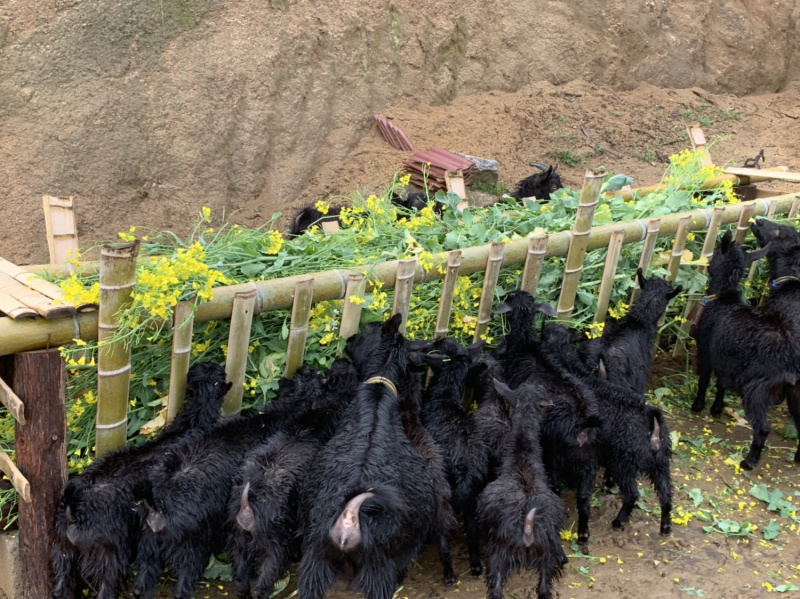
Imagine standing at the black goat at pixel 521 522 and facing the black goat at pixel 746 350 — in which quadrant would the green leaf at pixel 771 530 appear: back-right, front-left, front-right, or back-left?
front-right

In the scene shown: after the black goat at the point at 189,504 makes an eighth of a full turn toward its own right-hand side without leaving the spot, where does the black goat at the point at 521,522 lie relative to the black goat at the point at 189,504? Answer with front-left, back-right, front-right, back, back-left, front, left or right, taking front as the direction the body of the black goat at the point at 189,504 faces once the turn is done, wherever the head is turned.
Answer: front

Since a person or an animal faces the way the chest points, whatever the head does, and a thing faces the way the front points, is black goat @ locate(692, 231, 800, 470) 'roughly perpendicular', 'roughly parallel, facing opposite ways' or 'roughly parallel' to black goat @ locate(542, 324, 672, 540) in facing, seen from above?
roughly parallel

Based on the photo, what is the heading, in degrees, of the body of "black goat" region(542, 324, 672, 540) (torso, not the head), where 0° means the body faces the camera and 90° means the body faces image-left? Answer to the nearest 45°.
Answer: approximately 135°

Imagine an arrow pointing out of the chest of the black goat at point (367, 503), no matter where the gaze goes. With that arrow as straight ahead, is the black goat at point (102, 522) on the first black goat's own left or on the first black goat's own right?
on the first black goat's own left

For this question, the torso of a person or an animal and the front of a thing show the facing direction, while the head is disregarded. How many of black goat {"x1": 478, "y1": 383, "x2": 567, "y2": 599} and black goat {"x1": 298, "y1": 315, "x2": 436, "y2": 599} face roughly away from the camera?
2

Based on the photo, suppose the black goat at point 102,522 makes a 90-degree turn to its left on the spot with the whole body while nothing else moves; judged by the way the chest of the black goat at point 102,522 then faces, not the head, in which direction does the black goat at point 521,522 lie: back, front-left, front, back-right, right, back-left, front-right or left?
back-right

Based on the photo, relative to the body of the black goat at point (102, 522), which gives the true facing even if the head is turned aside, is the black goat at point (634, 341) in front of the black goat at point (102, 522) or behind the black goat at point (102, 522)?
in front

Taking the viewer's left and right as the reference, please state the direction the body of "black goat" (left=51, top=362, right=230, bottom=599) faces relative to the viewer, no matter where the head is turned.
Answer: facing away from the viewer and to the right of the viewer

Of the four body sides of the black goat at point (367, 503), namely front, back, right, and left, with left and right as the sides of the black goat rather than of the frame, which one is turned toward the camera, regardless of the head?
back

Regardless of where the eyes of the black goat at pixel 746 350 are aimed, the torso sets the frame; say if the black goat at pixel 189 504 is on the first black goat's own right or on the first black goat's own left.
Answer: on the first black goat's own left

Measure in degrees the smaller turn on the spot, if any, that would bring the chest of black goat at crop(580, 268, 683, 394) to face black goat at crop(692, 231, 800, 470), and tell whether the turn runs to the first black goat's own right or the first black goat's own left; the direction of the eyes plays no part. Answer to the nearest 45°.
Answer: approximately 45° to the first black goat's own right

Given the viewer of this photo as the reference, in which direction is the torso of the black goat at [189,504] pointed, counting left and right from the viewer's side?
facing away from the viewer and to the right of the viewer

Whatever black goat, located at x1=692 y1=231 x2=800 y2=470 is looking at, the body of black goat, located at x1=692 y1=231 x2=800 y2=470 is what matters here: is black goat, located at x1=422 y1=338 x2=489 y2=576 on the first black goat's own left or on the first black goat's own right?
on the first black goat's own left

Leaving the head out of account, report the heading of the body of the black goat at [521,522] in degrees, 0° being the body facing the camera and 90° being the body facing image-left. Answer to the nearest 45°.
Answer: approximately 180°

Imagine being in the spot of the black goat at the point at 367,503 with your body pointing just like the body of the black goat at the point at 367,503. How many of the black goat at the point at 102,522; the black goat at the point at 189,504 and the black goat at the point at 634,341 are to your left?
2

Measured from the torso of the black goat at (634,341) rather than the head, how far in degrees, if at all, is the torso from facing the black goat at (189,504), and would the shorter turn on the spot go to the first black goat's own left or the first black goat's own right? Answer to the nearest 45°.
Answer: approximately 180°

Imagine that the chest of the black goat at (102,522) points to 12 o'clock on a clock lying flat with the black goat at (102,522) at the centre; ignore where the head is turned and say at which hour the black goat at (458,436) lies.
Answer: the black goat at (458,436) is roughly at 1 o'clock from the black goat at (102,522).
